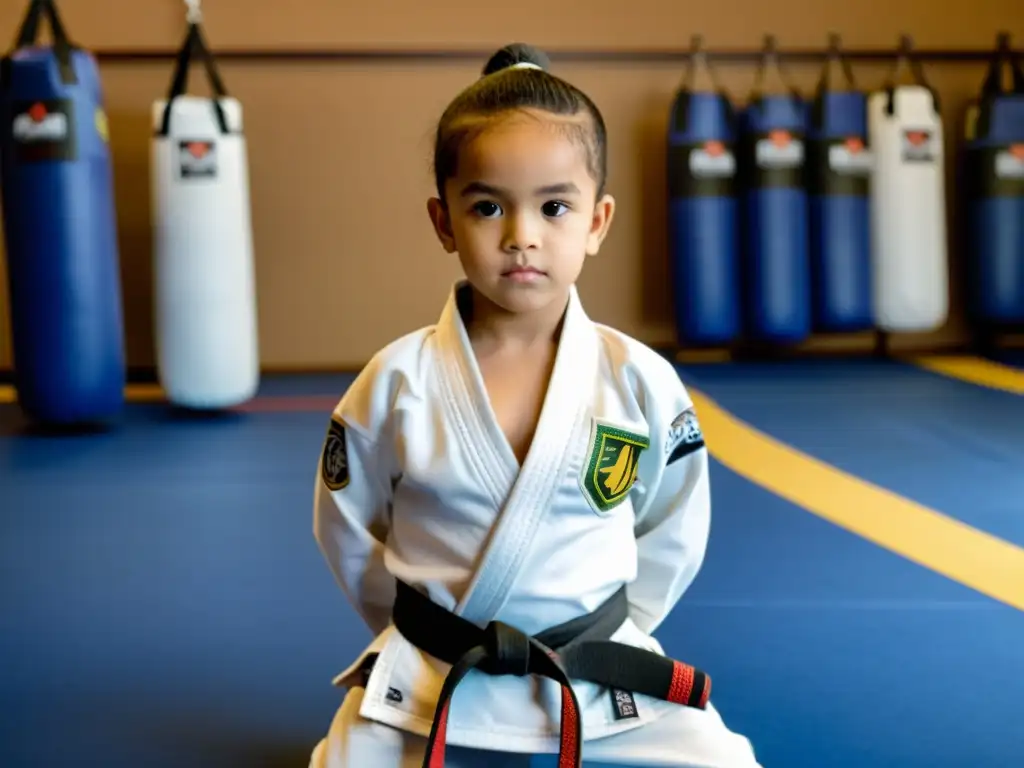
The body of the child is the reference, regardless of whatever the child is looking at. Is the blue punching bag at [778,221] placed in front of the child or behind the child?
behind

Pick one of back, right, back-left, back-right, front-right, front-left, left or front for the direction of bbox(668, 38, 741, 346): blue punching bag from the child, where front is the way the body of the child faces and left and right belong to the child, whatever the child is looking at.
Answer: back

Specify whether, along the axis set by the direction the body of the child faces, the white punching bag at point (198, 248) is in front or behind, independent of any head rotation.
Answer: behind

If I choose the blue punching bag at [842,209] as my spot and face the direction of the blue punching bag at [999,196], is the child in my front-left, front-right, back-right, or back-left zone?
back-right

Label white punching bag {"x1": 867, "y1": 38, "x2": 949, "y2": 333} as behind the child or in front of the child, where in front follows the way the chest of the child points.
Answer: behind

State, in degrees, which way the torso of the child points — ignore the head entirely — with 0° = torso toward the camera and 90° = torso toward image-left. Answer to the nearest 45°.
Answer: approximately 0°

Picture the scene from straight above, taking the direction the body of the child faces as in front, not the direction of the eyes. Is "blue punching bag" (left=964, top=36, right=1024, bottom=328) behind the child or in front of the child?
behind
